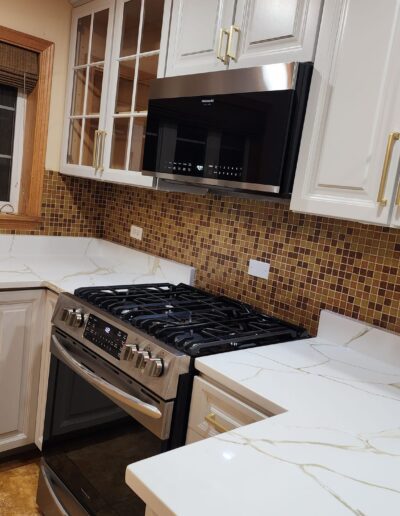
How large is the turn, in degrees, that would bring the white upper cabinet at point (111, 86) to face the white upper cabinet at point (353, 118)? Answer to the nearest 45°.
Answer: approximately 90° to its left

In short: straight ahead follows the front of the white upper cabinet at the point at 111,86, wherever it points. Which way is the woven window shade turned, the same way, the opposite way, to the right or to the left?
to the left

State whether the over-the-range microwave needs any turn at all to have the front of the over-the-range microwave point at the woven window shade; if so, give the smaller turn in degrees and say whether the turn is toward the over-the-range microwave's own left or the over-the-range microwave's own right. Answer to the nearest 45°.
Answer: approximately 90° to the over-the-range microwave's own right

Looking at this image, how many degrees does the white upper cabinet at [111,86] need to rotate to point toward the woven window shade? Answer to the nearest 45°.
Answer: approximately 90° to its right

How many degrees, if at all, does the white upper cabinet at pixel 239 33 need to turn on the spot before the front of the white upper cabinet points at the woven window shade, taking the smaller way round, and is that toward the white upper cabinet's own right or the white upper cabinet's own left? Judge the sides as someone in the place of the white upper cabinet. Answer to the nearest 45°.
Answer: approximately 90° to the white upper cabinet's own right
